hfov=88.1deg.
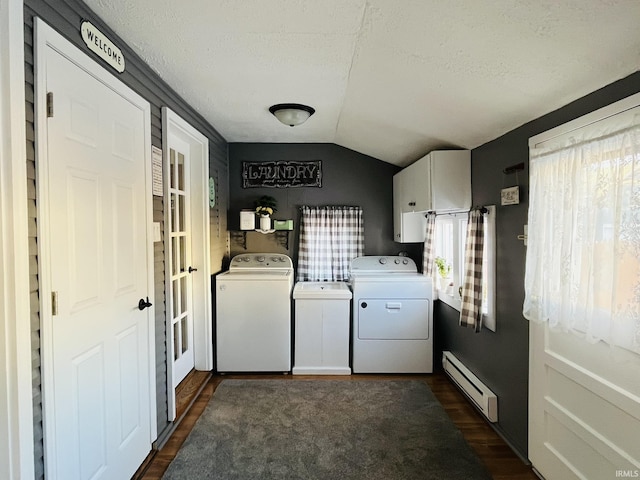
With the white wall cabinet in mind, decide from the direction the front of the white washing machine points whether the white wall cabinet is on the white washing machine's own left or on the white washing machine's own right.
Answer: on the white washing machine's own left

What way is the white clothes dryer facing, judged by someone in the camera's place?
facing the viewer

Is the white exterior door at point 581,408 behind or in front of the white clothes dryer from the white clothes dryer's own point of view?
in front

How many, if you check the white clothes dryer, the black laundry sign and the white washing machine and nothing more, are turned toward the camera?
3

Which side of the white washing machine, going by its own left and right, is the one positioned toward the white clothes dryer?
left

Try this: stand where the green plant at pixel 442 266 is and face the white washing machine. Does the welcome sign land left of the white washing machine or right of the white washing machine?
left

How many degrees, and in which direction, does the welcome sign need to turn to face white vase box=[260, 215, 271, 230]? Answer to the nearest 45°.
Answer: approximately 90° to its left

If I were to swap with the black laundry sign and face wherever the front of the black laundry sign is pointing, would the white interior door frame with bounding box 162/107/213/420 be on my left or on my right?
on my right

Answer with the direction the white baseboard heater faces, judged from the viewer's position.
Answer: facing the viewer and to the left of the viewer

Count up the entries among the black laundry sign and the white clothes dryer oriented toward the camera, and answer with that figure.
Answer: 2

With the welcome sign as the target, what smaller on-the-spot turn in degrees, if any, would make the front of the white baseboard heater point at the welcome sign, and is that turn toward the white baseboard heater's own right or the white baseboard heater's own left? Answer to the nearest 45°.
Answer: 0° — it already faces it

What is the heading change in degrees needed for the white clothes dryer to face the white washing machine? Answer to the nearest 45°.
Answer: approximately 90° to its right

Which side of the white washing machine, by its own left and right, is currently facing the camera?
front

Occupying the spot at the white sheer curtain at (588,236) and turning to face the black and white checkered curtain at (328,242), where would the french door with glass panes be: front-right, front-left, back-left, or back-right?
front-left
